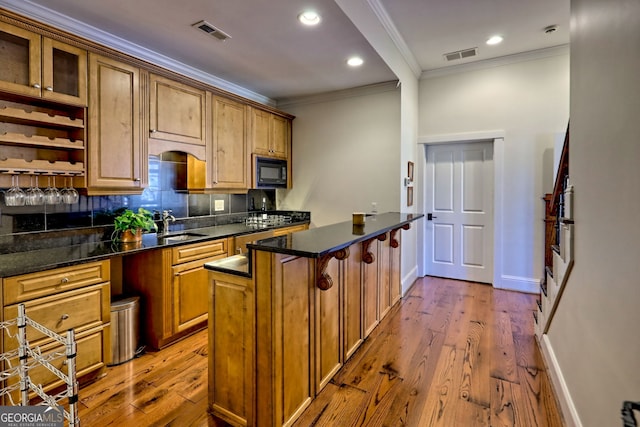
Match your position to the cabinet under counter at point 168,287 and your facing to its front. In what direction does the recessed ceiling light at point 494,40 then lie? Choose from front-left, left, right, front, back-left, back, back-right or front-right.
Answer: front-left

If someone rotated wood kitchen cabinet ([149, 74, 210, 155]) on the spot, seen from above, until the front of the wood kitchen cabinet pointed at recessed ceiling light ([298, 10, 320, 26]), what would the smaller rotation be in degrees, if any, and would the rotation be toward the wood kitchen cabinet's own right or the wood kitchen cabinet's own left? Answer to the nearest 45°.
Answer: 0° — it already faces it

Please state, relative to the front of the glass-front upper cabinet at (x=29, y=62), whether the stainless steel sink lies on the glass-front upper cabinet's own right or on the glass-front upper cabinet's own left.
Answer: on the glass-front upper cabinet's own left

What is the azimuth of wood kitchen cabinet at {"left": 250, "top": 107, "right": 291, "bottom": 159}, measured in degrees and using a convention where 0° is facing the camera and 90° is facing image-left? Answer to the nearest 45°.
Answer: approximately 315°

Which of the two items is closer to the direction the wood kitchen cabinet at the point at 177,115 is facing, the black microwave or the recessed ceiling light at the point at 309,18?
the recessed ceiling light

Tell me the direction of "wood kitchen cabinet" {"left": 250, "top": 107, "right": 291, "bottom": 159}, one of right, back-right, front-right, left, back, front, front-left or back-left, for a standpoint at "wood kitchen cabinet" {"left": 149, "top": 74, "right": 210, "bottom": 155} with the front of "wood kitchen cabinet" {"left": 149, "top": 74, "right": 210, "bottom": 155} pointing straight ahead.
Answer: left

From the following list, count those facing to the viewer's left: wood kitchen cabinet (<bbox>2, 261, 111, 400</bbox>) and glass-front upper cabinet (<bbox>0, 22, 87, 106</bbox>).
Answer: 0

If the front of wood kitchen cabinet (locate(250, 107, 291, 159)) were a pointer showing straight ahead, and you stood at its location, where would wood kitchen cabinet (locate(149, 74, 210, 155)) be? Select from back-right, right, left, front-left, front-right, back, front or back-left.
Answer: right

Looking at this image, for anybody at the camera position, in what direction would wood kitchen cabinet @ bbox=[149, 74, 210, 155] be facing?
facing the viewer and to the right of the viewer

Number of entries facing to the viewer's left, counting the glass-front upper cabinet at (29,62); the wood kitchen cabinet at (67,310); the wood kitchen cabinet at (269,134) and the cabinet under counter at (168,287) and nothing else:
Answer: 0

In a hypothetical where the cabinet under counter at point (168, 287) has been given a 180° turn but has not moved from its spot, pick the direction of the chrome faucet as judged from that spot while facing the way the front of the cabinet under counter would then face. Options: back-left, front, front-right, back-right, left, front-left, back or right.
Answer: front-right

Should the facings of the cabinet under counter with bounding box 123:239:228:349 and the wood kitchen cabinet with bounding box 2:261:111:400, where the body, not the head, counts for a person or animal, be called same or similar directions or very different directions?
same or similar directions

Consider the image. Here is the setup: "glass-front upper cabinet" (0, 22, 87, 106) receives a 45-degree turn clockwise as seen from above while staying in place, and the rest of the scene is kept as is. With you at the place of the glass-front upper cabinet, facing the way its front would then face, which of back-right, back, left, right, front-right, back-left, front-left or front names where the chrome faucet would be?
back-left

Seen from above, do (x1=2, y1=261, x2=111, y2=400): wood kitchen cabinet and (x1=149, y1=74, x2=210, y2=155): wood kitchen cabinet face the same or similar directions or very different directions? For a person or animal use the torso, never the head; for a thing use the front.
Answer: same or similar directions
